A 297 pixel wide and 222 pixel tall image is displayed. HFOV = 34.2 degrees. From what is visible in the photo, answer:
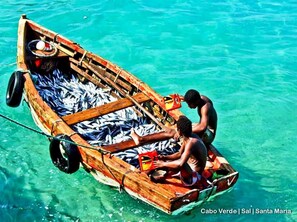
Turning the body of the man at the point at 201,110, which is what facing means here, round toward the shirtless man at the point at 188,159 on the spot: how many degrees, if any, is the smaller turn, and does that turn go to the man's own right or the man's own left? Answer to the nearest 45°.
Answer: approximately 90° to the man's own left

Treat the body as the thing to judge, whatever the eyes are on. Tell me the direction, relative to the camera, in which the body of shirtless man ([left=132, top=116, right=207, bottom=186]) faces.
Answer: to the viewer's left

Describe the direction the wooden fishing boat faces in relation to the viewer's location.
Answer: facing away from the viewer and to the left of the viewer

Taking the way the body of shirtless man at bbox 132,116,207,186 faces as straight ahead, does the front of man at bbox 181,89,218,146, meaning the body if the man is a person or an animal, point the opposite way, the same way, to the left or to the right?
the same way

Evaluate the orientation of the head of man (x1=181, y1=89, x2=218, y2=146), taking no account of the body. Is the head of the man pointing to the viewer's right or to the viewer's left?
to the viewer's left

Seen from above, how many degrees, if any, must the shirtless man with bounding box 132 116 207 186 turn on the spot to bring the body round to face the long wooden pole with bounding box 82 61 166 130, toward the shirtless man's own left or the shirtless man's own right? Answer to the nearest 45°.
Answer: approximately 45° to the shirtless man's own right

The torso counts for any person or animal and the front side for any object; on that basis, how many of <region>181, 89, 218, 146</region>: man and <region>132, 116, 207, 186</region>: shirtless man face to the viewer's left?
2

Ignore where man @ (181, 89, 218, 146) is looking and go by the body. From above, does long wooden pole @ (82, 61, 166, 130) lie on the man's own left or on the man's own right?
on the man's own right

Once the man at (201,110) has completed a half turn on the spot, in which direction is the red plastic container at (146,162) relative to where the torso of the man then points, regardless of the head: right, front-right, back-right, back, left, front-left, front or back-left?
back-right

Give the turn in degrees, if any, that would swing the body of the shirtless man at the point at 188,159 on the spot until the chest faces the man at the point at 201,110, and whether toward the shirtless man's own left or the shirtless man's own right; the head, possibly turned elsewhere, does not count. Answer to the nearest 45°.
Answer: approximately 90° to the shirtless man's own right

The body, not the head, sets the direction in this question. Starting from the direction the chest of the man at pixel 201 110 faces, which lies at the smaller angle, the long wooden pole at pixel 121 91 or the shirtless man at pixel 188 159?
the long wooden pole

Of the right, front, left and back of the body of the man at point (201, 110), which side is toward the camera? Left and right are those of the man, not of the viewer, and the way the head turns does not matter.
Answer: left
